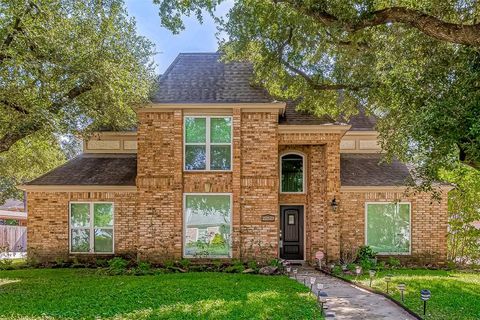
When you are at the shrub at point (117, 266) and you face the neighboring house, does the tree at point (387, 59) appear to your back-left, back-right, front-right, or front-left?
back-right

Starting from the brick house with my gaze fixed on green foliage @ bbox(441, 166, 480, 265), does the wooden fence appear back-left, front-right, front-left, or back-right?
back-left

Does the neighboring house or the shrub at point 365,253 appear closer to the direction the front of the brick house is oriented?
the shrub

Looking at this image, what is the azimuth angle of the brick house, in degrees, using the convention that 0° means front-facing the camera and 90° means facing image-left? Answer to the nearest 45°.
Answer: approximately 0°

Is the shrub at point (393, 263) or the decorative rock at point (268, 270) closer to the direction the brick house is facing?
the decorative rock

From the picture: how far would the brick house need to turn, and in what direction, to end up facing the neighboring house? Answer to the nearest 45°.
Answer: approximately 135° to its right

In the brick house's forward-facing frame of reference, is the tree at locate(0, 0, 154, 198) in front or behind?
in front

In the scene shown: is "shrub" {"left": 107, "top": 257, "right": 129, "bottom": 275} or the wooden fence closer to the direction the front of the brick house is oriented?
the shrub

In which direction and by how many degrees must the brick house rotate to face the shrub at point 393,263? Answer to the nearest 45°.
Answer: approximately 90° to its left

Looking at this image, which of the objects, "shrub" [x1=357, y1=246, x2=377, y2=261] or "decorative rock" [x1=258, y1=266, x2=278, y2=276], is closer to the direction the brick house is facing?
the decorative rock

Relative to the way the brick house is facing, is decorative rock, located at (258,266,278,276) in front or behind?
in front
